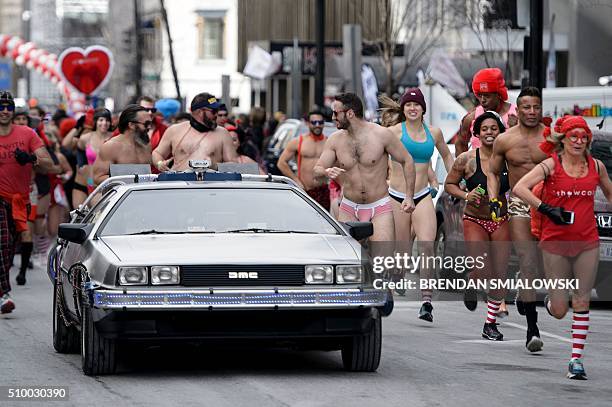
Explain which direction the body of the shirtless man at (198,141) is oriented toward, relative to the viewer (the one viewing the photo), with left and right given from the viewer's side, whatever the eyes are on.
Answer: facing the viewer

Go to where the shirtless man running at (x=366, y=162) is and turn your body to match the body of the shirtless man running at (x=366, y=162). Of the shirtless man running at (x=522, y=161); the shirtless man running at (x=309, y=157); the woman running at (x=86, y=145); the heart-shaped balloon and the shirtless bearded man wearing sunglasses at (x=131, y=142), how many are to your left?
1

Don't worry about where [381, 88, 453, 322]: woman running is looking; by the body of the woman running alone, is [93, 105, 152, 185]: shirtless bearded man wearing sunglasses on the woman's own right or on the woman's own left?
on the woman's own right

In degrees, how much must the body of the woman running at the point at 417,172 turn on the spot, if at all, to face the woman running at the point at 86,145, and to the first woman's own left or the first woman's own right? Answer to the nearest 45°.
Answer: approximately 135° to the first woman's own right

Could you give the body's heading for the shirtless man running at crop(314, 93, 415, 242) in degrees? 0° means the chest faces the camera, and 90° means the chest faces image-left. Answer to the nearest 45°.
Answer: approximately 45°

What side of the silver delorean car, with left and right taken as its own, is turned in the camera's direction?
front

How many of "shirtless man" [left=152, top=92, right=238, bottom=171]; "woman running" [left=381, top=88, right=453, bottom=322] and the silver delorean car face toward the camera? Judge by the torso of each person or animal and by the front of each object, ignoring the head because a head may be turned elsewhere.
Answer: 3

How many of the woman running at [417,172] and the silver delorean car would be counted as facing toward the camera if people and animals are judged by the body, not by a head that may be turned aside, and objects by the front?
2

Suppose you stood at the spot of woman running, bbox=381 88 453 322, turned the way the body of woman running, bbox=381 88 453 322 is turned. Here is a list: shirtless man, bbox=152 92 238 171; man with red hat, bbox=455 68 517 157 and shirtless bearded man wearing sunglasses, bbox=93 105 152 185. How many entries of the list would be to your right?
2

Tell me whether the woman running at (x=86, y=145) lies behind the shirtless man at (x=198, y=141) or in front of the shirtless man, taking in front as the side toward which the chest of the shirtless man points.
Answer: behind

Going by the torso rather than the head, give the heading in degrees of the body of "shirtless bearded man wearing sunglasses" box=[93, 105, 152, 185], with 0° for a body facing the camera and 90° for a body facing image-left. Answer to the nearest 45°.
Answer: approximately 315°

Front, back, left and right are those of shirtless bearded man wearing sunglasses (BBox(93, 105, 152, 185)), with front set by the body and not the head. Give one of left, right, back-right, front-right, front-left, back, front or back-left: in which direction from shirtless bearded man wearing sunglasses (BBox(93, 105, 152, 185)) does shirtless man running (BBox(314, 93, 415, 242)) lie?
front

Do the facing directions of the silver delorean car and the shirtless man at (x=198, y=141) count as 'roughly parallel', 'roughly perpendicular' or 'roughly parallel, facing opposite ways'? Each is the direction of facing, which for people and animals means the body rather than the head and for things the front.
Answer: roughly parallel
